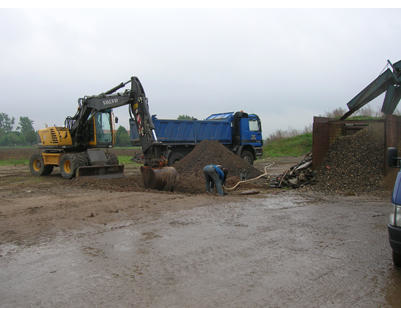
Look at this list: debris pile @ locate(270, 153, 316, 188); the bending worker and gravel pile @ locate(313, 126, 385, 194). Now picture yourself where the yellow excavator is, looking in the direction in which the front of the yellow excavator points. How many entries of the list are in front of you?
3

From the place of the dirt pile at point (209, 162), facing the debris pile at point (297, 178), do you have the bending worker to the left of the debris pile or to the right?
right

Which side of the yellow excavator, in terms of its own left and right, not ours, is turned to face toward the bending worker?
front

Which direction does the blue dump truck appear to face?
to the viewer's right

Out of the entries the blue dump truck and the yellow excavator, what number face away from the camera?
0

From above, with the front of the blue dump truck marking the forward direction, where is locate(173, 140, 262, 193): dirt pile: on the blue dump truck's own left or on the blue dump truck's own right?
on the blue dump truck's own right

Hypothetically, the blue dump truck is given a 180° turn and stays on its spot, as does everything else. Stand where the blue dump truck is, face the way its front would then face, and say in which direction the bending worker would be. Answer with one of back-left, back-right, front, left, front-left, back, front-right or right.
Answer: left

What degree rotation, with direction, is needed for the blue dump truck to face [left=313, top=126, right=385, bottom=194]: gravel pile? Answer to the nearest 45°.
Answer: approximately 45° to its right

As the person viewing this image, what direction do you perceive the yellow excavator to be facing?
facing the viewer and to the right of the viewer

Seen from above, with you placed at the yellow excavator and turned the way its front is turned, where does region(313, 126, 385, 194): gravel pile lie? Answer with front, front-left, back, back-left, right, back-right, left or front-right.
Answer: front

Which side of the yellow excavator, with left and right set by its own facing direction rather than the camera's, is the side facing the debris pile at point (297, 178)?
front
